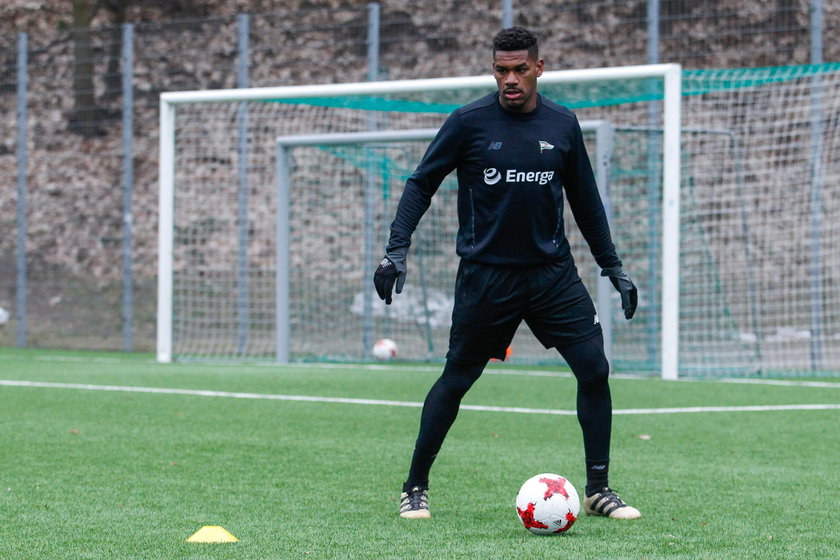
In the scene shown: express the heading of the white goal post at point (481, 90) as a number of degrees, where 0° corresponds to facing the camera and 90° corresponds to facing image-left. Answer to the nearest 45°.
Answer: approximately 45°

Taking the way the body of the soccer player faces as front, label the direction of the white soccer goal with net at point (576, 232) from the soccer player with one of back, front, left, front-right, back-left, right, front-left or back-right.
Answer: back

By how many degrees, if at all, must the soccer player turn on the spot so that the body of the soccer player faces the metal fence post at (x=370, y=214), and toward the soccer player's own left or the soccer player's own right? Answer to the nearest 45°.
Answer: approximately 180°

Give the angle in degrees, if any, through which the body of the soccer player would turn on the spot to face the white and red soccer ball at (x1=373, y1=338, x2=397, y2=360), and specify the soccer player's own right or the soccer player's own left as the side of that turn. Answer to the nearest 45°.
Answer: approximately 180°

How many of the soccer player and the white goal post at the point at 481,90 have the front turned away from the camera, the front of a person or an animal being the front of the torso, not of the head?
0

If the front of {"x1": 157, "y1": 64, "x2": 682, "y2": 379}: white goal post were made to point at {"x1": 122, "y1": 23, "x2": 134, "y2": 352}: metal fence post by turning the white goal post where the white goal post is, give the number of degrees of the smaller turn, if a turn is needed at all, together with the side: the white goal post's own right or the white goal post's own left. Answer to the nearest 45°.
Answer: approximately 90° to the white goal post's own right

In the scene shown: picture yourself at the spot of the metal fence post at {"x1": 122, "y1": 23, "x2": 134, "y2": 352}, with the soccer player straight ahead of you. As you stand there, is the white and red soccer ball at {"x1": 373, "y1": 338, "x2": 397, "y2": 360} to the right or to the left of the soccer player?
left

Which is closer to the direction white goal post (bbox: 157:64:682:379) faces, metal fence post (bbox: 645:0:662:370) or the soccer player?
the soccer player

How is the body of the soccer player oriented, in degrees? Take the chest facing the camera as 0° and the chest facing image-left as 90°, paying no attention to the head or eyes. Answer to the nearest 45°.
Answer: approximately 0°

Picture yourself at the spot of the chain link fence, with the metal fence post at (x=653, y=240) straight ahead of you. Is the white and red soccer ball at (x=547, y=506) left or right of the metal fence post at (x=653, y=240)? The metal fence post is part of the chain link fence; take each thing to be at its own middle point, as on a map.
right

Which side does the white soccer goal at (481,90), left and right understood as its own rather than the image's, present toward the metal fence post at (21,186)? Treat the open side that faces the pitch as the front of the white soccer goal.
right

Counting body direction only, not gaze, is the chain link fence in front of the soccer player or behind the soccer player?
behind
